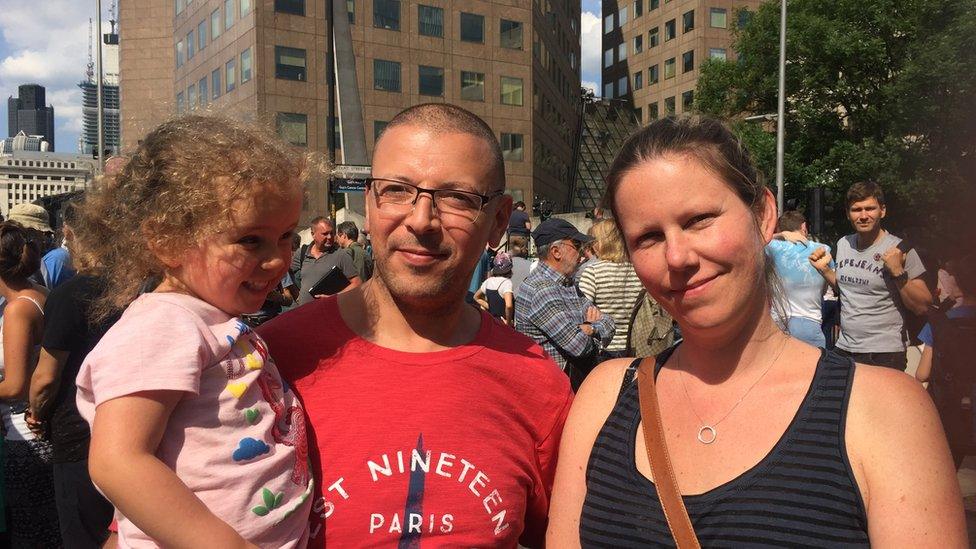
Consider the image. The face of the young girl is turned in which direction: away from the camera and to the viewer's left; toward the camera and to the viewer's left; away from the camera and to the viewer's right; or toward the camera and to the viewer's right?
toward the camera and to the viewer's right

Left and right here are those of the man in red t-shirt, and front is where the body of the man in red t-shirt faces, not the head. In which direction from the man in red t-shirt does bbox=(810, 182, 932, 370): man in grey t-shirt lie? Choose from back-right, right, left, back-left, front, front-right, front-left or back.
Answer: back-left

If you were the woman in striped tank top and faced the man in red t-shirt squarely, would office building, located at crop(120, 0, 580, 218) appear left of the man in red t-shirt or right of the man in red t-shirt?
right

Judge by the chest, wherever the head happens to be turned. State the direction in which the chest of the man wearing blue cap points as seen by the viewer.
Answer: to the viewer's right

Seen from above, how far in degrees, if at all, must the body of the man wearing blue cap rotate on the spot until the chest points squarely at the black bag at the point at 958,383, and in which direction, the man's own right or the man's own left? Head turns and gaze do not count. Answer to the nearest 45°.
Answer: approximately 45° to the man's own right

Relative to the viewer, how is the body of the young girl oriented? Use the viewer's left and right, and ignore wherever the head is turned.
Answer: facing the viewer and to the right of the viewer

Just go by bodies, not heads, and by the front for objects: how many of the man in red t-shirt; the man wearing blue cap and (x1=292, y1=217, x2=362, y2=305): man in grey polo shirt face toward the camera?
2

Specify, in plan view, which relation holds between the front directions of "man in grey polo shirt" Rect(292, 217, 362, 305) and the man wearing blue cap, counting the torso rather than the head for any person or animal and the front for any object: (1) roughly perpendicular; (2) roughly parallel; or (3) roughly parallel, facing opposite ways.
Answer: roughly perpendicular

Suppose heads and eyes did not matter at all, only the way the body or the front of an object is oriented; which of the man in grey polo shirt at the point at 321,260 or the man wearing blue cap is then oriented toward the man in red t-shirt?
the man in grey polo shirt

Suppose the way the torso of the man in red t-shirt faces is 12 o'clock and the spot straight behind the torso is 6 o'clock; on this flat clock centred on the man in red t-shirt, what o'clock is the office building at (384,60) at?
The office building is roughly at 6 o'clock from the man in red t-shirt.

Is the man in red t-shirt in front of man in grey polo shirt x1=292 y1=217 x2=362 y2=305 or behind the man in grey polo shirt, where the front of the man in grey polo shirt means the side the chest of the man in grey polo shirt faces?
in front
